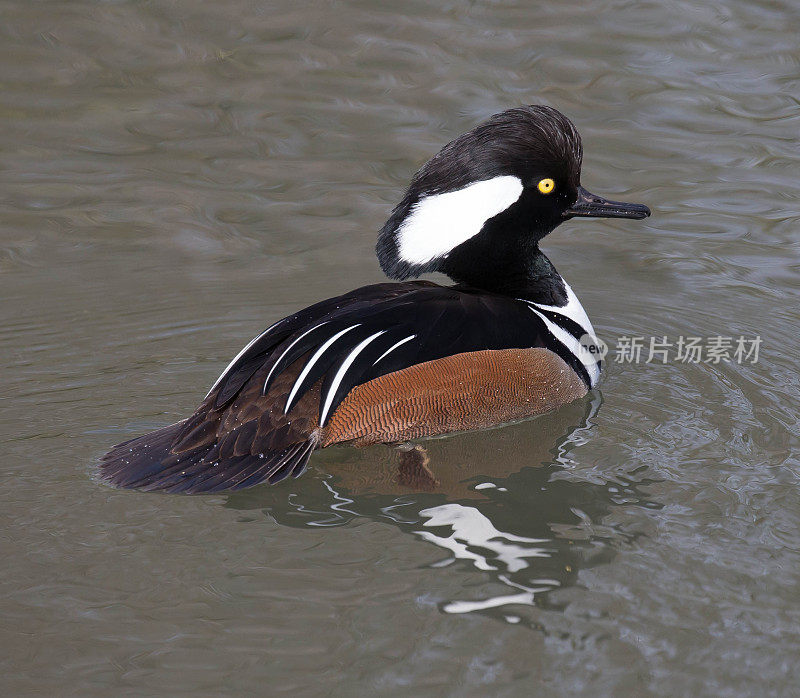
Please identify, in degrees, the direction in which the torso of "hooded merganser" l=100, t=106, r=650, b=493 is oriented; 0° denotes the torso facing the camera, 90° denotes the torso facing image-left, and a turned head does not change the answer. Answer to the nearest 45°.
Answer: approximately 225°
